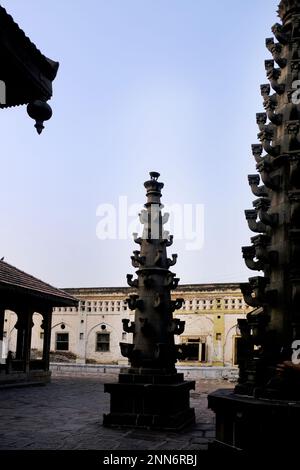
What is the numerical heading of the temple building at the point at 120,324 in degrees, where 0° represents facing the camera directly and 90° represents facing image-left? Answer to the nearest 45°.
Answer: approximately 0°

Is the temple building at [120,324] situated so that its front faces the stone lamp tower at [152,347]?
yes
